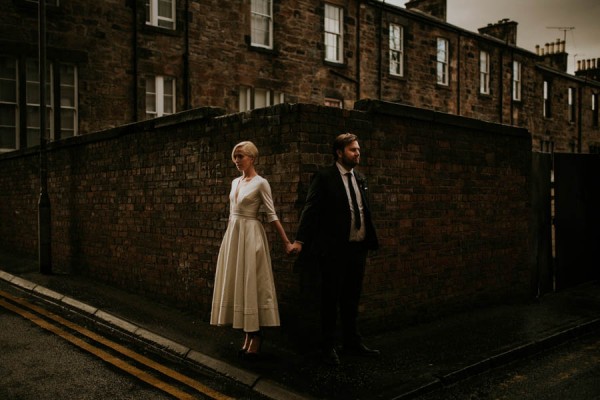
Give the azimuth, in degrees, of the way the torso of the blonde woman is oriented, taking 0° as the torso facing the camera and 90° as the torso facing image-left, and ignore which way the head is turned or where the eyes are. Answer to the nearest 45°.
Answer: approximately 45°

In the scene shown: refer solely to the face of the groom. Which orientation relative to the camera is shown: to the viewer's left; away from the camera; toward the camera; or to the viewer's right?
to the viewer's right

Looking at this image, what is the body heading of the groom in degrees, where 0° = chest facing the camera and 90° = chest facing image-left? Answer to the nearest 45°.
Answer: approximately 315°

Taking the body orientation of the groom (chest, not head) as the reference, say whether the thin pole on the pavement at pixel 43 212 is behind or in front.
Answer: behind

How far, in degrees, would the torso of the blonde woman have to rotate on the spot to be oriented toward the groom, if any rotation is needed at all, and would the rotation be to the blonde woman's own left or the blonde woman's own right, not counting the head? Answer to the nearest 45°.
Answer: approximately 135° to the blonde woman's own left

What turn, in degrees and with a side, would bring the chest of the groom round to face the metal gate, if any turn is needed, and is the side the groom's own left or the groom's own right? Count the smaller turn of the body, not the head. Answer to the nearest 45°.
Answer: approximately 90° to the groom's own left

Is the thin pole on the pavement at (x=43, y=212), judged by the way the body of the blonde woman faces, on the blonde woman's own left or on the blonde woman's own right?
on the blonde woman's own right

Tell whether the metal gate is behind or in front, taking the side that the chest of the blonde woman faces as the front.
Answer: behind
